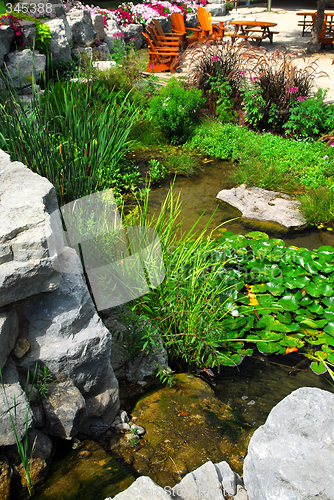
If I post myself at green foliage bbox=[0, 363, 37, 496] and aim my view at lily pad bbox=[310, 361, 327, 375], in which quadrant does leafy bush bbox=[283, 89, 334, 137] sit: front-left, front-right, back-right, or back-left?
front-left

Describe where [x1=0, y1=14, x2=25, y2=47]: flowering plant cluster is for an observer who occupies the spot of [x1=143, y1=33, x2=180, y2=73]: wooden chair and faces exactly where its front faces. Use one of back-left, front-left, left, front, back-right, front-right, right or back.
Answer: back-right
